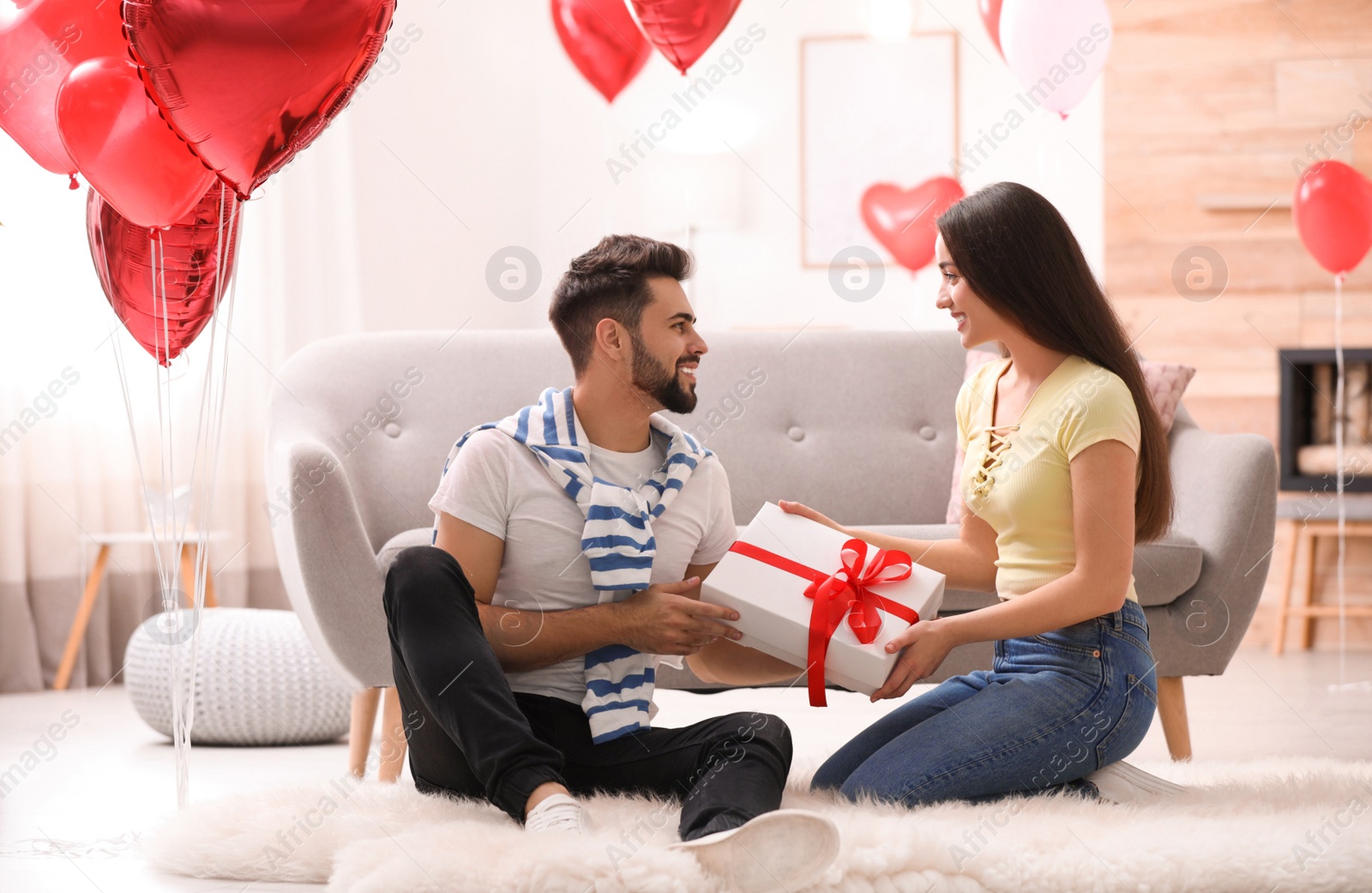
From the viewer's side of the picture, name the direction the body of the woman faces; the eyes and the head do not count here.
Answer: to the viewer's left

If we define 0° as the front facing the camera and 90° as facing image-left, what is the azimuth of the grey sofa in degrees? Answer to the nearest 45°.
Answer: approximately 0°

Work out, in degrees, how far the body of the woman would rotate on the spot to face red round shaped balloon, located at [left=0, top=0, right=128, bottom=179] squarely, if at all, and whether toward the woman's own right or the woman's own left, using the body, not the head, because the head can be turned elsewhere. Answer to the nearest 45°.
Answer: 0° — they already face it

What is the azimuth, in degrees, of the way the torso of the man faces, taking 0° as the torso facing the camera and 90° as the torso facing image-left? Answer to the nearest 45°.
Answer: approximately 315°

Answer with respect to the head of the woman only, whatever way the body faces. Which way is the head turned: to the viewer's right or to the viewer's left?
to the viewer's left

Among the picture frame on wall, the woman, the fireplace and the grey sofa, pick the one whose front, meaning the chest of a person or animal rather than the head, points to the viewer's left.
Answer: the woman

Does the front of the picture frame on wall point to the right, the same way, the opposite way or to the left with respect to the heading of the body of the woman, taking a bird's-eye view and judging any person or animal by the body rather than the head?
to the left

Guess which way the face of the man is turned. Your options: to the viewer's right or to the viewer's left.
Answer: to the viewer's right

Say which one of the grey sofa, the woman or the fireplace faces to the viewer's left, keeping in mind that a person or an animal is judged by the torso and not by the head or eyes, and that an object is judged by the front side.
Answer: the woman

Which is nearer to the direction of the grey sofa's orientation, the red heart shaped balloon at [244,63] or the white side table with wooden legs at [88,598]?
the red heart shaped balloon

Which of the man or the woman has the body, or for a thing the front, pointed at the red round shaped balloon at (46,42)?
the woman
